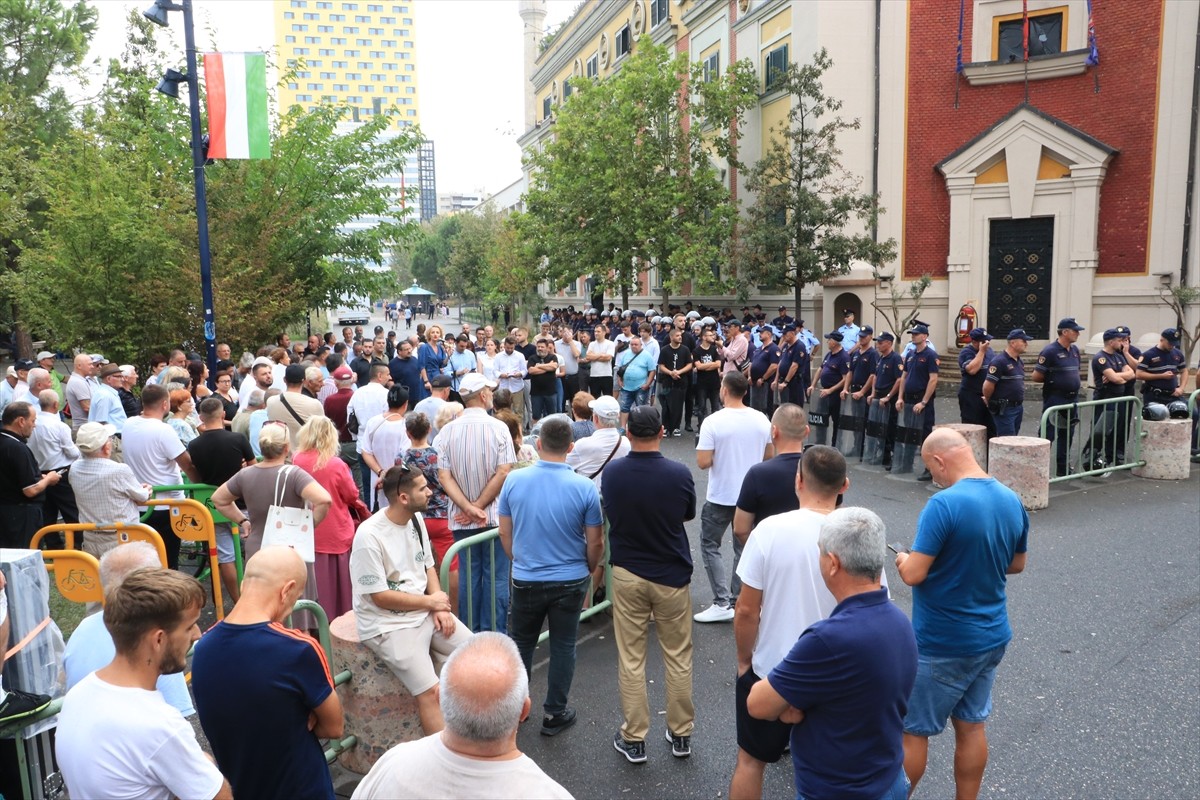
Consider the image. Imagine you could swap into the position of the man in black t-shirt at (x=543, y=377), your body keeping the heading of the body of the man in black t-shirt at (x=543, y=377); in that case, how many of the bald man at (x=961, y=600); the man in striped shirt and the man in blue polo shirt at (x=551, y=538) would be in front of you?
3

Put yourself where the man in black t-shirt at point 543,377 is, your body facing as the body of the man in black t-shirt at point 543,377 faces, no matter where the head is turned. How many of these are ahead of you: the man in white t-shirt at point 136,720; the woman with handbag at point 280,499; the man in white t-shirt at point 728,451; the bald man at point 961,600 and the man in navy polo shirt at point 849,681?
5

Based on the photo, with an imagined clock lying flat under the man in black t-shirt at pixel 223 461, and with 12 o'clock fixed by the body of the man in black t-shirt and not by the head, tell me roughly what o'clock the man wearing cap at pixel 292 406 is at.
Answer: The man wearing cap is roughly at 1 o'clock from the man in black t-shirt.

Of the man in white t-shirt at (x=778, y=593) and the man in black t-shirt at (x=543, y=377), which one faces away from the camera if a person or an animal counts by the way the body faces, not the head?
the man in white t-shirt

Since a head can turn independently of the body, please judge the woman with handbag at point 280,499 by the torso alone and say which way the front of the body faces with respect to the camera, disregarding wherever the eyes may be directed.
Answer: away from the camera

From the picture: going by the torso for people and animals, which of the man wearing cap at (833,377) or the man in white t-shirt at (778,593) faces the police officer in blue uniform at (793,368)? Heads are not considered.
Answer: the man in white t-shirt

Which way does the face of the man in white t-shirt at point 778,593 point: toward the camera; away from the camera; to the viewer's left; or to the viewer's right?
away from the camera

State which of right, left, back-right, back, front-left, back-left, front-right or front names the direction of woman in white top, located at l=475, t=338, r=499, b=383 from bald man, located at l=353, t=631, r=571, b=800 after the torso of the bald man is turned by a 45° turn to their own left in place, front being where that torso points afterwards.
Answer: front-right

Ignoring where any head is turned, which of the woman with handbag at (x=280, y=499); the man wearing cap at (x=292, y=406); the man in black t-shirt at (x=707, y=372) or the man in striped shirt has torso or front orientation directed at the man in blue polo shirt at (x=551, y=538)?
the man in black t-shirt

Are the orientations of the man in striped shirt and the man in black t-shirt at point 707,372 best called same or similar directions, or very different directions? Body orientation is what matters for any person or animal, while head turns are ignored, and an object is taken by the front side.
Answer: very different directions

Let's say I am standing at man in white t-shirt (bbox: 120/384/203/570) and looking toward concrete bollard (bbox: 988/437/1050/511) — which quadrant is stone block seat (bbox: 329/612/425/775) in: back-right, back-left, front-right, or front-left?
front-right

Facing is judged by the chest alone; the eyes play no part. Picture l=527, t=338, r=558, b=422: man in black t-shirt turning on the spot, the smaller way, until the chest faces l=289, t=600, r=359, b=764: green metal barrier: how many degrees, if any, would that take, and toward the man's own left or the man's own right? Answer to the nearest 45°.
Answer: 0° — they already face it

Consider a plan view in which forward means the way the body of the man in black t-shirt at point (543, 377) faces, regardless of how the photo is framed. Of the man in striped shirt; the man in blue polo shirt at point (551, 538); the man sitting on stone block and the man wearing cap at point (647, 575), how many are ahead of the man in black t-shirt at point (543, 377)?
4

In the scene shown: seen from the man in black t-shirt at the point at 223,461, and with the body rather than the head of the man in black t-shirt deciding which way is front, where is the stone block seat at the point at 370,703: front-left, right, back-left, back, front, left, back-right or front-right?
back

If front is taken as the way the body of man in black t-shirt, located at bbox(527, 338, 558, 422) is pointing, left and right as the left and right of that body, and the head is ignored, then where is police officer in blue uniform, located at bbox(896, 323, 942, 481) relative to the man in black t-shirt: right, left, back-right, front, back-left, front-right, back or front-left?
front-left

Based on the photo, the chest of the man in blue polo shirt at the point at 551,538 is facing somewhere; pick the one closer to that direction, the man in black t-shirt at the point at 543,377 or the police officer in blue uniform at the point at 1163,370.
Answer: the man in black t-shirt

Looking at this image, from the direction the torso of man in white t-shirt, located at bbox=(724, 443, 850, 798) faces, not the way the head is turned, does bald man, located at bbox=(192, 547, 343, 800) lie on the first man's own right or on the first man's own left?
on the first man's own left

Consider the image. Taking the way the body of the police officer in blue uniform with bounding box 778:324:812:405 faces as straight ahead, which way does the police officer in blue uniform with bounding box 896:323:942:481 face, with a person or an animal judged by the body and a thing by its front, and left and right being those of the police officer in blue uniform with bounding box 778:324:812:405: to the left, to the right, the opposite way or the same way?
the same way

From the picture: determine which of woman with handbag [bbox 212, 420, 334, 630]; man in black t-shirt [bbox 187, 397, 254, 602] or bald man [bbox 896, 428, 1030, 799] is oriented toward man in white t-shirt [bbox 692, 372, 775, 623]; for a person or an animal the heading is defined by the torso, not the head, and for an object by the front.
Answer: the bald man

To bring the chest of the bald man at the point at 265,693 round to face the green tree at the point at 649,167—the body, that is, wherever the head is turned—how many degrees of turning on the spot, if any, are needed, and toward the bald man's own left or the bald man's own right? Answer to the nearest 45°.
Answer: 0° — they already face it

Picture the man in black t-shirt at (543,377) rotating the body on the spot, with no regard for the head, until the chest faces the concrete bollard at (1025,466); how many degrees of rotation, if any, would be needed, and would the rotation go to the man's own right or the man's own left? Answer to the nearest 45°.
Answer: approximately 45° to the man's own left
